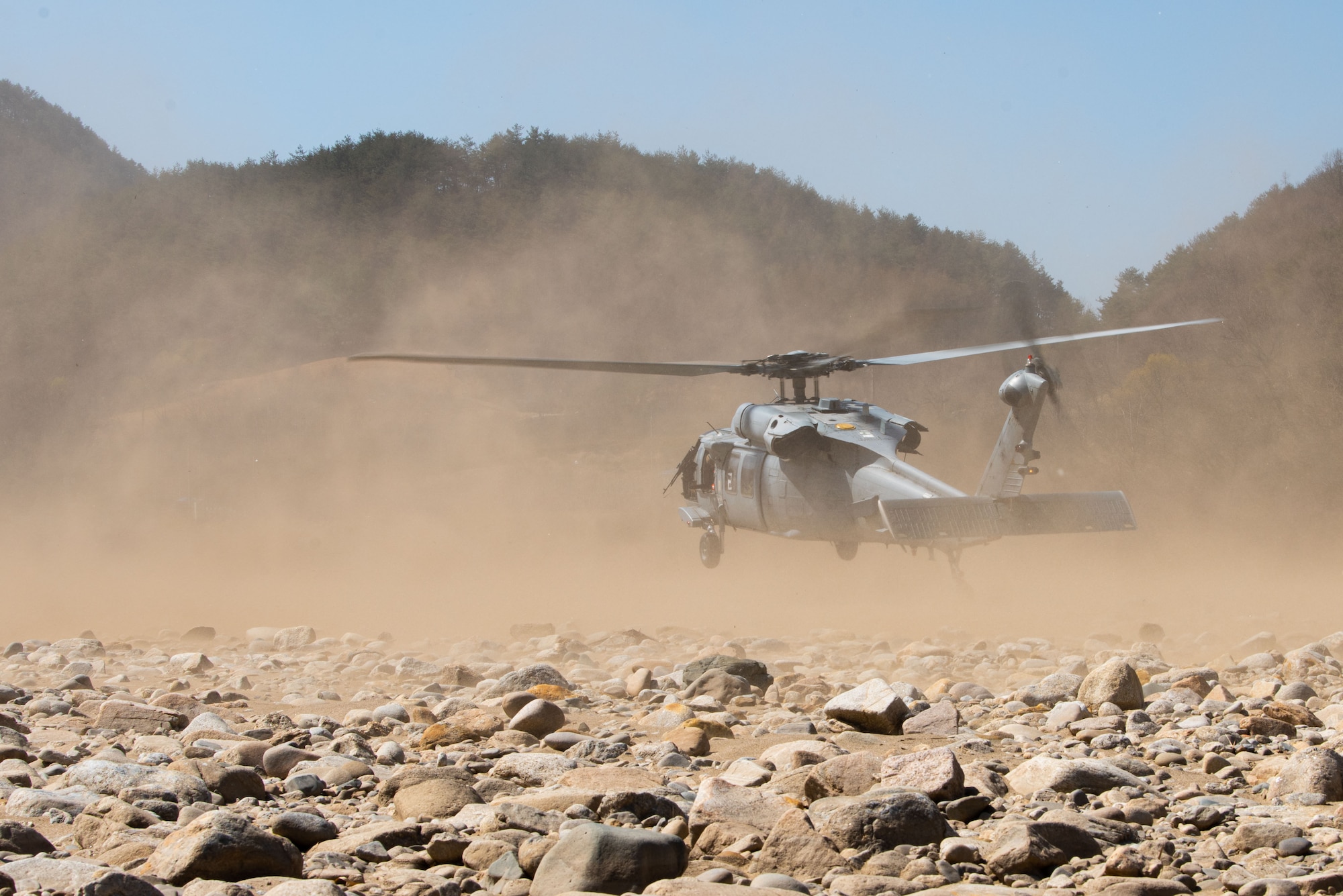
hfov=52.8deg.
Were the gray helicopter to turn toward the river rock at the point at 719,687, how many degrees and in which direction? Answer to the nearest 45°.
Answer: approximately 135° to its left

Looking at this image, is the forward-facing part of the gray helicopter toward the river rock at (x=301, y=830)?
no

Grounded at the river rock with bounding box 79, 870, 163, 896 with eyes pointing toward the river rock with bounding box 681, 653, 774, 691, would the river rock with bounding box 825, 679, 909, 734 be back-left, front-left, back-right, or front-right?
front-right

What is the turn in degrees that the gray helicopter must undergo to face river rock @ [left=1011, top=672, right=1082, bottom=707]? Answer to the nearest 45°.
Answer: approximately 135° to its left

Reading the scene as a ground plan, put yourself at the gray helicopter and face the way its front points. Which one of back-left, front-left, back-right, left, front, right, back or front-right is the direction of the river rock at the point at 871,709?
back-left

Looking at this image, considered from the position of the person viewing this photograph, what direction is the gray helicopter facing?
facing away from the viewer and to the left of the viewer

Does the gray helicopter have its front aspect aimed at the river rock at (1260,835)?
no

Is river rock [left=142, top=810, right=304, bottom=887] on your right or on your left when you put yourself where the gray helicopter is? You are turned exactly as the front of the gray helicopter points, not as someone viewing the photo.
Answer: on your left

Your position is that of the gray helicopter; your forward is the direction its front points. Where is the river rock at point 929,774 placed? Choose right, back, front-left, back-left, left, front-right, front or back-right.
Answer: back-left

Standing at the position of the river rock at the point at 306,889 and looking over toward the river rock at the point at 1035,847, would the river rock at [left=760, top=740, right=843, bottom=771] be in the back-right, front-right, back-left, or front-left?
front-left

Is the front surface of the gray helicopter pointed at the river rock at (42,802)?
no

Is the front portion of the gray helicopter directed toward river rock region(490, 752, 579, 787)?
no

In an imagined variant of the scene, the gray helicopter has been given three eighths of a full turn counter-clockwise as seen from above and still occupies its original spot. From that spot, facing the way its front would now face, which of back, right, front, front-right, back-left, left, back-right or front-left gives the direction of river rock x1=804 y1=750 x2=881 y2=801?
front

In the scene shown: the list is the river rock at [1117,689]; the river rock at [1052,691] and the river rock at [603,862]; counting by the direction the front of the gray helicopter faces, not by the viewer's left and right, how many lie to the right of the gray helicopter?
0

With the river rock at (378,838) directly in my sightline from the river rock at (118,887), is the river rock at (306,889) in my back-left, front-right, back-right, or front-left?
front-right

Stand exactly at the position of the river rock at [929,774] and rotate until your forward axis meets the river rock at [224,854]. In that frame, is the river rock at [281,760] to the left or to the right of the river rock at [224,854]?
right

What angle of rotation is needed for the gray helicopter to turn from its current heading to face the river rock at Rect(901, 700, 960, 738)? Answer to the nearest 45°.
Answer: approximately 135° to its left

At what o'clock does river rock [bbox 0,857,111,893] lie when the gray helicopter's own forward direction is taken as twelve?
The river rock is roughly at 8 o'clock from the gray helicopter.
